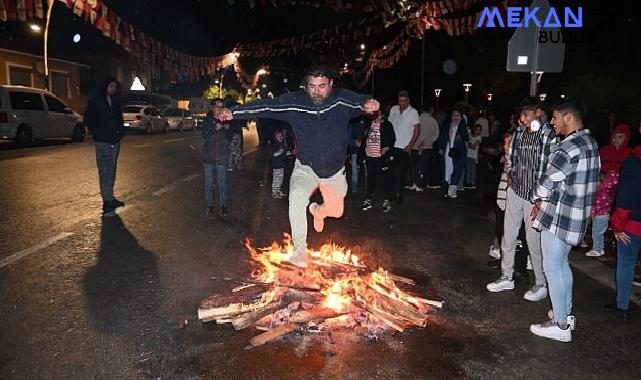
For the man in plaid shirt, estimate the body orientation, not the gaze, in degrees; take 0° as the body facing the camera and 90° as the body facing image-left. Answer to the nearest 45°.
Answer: approximately 90°

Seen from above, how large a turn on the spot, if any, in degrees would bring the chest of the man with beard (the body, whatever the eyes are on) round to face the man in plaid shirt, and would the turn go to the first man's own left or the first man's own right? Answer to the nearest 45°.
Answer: approximately 45° to the first man's own left

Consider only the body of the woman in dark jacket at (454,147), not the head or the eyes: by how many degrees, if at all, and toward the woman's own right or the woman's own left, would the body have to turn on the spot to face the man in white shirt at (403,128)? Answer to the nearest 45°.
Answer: approximately 45° to the woman's own right

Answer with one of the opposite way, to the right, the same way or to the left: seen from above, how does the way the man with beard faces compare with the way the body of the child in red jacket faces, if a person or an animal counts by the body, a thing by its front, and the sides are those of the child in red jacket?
to the left

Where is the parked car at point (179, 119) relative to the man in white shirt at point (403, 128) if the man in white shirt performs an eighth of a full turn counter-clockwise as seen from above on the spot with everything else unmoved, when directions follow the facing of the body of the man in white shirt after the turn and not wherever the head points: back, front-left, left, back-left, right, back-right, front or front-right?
back-right

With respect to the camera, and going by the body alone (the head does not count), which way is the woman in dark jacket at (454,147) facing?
toward the camera

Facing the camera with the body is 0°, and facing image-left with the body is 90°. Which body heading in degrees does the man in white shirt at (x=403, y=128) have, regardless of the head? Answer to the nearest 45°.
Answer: approximately 45°

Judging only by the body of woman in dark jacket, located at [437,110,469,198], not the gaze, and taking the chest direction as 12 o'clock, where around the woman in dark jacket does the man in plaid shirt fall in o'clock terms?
The man in plaid shirt is roughly at 12 o'clock from the woman in dark jacket.

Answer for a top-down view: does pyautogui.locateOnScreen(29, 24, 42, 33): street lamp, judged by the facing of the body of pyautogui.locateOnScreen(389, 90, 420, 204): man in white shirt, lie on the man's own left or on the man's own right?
on the man's own right

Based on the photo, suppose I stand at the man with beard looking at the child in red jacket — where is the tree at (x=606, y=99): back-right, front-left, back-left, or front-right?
front-left

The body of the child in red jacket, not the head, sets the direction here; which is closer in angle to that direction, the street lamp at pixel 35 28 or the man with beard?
the man with beard

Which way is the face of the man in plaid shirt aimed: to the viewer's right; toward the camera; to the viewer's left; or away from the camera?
to the viewer's left

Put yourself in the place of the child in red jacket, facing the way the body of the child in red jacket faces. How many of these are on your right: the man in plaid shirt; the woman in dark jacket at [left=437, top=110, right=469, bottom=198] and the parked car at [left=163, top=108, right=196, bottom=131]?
2

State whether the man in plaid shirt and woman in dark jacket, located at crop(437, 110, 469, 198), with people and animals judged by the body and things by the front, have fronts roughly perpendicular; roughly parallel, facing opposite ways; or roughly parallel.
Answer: roughly perpendicular

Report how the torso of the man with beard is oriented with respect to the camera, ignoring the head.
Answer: toward the camera
